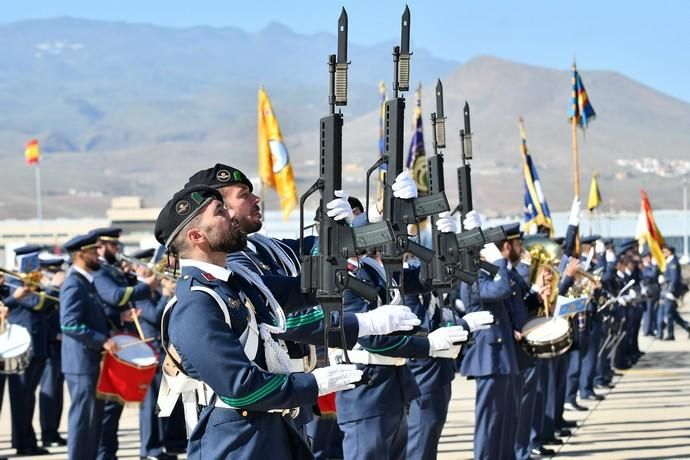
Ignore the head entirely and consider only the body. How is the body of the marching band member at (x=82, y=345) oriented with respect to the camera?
to the viewer's right

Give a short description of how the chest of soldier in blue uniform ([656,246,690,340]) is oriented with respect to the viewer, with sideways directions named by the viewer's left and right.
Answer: facing to the left of the viewer

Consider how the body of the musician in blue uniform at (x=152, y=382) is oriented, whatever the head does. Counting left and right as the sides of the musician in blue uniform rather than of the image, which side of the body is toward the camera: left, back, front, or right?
right

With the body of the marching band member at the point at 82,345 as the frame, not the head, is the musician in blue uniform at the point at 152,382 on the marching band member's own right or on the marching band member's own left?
on the marching band member's own left

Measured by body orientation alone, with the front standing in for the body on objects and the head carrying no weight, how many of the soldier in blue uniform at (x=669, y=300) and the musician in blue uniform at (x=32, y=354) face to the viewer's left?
1

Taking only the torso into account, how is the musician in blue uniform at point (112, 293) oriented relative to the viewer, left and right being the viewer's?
facing to the right of the viewer
